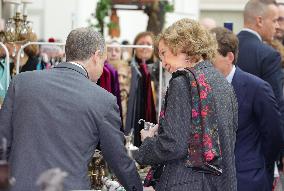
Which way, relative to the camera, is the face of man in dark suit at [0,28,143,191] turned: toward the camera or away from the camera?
away from the camera

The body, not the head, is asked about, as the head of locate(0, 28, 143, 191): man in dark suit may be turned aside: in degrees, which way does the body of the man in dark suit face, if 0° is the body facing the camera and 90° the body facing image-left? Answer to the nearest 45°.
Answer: approximately 225°

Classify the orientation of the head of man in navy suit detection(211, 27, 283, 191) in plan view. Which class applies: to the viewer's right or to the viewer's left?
to the viewer's left

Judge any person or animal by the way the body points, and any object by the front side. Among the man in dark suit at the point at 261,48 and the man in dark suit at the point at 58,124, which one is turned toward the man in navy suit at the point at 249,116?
the man in dark suit at the point at 58,124

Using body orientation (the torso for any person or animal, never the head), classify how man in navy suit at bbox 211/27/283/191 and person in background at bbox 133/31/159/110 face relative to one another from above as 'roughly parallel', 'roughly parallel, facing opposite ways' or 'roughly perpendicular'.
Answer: roughly perpendicular

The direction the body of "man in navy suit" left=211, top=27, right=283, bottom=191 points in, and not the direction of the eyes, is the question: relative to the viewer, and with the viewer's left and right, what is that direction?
facing to the left of the viewer
